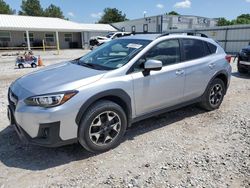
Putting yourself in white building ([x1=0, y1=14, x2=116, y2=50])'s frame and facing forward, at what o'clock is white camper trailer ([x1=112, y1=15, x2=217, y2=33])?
white camper trailer ([x1=112, y1=15, x2=217, y2=33]) is roughly at 9 o'clock from white building ([x1=0, y1=14, x2=116, y2=50]).

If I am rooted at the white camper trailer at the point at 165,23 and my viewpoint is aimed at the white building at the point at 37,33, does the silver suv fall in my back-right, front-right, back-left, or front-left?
front-left

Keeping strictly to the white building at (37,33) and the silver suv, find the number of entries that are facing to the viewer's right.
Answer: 0

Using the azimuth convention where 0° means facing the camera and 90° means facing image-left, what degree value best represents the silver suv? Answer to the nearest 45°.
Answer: approximately 45°

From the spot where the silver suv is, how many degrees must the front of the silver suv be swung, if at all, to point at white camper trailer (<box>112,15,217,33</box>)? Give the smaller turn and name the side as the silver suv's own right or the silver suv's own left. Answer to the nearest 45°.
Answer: approximately 135° to the silver suv's own right

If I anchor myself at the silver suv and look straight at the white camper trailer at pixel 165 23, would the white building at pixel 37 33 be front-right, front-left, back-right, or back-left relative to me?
front-left

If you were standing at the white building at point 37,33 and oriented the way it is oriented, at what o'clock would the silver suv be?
The silver suv is roughly at 12 o'clock from the white building.

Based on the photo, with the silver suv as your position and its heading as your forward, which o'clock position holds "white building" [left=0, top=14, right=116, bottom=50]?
The white building is roughly at 4 o'clock from the silver suv.

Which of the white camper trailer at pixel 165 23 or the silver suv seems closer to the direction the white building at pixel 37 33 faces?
the silver suv

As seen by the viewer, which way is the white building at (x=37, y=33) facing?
toward the camera
